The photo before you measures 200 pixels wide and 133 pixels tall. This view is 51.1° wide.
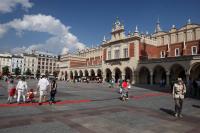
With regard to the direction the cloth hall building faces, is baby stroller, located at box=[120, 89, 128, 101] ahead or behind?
ahead

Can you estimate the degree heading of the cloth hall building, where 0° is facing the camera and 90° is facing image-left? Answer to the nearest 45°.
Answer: approximately 45°

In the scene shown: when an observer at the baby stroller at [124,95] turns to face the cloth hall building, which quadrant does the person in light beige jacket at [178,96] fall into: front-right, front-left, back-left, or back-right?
back-right

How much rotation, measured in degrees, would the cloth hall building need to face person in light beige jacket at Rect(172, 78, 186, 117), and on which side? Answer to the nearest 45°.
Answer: approximately 45° to its left
